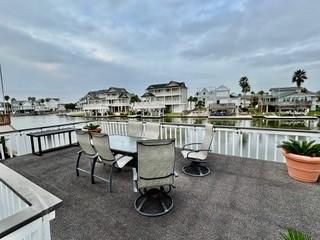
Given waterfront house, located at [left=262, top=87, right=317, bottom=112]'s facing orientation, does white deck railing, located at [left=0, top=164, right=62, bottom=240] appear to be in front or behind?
in front

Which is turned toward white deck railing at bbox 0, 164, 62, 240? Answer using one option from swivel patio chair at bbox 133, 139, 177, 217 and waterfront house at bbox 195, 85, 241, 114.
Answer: the waterfront house

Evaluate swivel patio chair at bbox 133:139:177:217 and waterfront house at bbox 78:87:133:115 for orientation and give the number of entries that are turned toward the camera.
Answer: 1

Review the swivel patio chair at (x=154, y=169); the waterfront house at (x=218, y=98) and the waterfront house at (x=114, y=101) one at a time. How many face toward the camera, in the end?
2

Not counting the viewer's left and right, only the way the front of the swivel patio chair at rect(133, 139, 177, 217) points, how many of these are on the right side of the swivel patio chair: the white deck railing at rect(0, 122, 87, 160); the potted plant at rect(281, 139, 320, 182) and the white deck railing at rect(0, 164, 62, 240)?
1

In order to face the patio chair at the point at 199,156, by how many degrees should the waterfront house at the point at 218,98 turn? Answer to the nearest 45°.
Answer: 0° — it already faces it

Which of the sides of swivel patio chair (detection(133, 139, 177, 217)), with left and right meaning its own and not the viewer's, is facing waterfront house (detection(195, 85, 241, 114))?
front

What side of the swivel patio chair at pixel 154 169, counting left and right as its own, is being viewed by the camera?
back

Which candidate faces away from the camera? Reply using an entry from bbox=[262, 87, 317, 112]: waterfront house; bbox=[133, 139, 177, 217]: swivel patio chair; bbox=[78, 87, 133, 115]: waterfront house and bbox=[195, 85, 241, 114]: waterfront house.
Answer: the swivel patio chair

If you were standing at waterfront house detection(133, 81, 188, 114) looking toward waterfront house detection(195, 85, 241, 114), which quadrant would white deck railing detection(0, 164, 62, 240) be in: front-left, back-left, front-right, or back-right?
back-right

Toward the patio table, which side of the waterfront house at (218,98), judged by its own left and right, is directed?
front

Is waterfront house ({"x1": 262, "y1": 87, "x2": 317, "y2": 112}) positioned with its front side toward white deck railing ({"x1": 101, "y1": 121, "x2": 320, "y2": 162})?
yes

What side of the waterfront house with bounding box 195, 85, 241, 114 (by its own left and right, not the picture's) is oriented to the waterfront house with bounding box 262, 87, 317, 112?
left

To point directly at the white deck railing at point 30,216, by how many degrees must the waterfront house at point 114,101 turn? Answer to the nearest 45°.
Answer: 0° — it already faces it

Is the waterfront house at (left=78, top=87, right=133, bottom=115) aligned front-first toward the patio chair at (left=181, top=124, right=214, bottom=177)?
yes

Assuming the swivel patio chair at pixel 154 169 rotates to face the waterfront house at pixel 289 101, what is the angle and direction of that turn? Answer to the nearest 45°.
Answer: approximately 45° to its right

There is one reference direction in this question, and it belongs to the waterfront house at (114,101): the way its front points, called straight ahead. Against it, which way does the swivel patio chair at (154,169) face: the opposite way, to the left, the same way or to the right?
the opposite way
